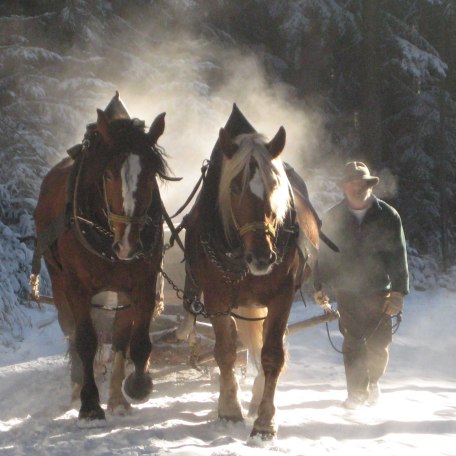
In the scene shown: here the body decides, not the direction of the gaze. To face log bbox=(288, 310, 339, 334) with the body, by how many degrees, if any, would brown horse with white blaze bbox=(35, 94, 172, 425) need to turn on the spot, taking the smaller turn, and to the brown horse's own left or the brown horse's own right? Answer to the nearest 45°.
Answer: approximately 135° to the brown horse's own left

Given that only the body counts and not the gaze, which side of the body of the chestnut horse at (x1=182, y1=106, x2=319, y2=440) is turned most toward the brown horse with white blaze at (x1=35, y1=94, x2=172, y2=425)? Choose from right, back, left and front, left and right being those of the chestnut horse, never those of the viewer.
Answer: right

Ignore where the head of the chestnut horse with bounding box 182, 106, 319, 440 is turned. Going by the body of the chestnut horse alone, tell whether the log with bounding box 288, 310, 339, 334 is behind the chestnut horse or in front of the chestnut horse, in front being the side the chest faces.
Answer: behind

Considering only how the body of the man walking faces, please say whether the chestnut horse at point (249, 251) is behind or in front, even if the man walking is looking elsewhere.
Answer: in front

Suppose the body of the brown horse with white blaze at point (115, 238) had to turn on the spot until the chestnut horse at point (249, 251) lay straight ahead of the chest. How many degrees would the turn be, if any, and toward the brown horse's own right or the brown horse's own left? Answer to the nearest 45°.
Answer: approximately 90° to the brown horse's own left

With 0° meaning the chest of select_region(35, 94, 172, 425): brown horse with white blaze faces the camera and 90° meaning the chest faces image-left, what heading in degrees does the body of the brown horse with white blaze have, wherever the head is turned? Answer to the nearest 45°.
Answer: approximately 0°

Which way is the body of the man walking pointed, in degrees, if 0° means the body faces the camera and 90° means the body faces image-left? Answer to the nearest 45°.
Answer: approximately 0°

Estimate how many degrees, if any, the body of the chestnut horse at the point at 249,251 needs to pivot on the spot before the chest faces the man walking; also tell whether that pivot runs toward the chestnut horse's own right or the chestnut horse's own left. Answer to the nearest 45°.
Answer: approximately 135° to the chestnut horse's own left

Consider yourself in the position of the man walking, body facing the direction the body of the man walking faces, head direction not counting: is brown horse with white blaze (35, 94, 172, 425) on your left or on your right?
on your right

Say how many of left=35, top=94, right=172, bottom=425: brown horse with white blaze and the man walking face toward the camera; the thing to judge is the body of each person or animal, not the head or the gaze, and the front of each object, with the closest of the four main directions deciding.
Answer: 2
